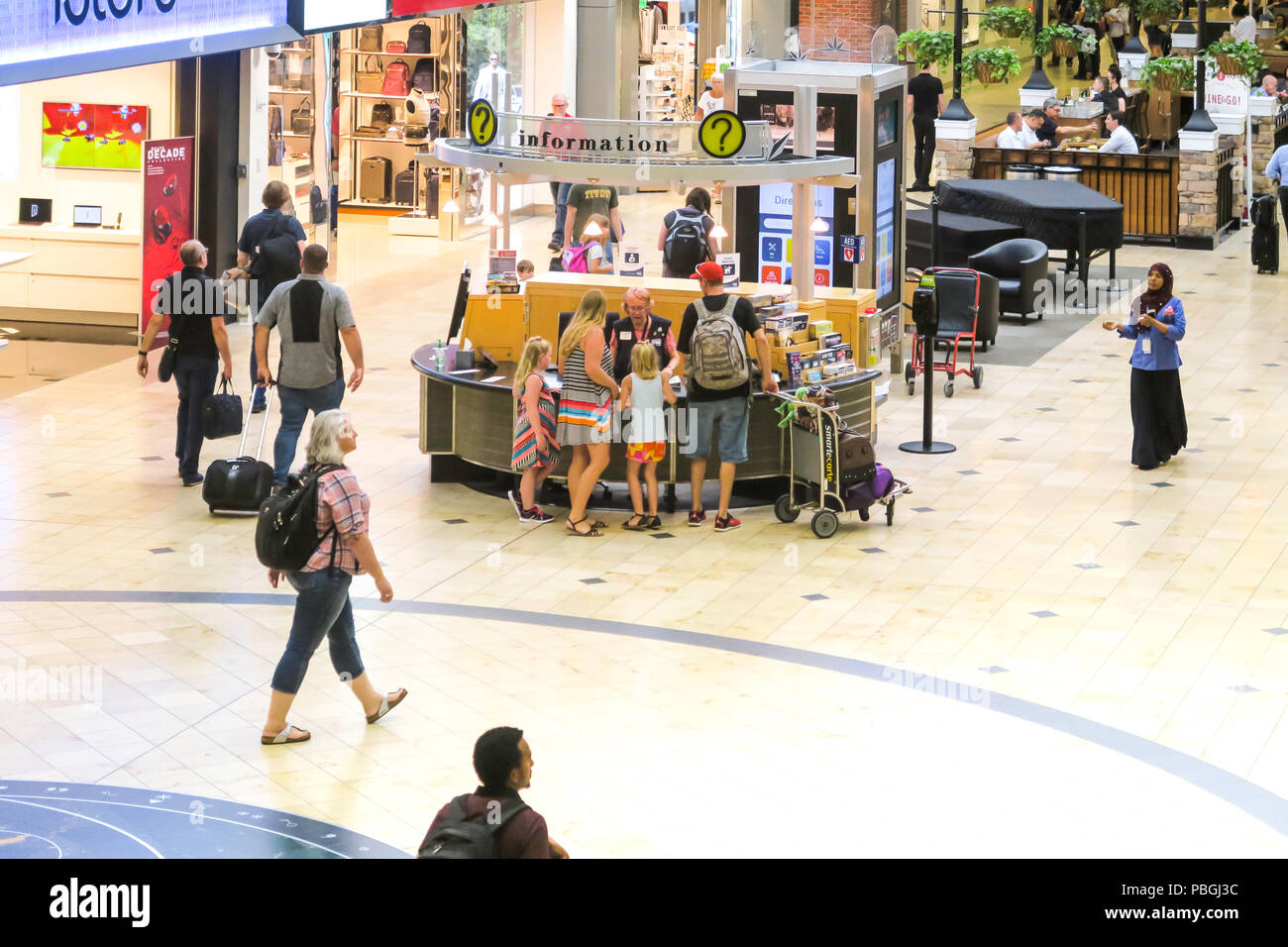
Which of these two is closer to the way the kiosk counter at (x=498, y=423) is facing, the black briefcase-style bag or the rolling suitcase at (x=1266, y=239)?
the black briefcase-style bag

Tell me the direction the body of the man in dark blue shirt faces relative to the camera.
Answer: away from the camera

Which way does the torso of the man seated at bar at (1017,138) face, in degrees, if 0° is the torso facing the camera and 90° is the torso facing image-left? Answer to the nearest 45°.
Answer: approximately 270°

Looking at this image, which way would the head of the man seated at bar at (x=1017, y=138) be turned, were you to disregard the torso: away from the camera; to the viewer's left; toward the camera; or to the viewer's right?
to the viewer's right

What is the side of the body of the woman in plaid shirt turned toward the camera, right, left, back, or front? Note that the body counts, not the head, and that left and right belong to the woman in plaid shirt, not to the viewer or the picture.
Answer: right

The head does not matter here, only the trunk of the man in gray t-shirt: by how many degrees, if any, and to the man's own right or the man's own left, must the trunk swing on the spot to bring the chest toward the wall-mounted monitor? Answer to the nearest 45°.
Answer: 0° — they already face it

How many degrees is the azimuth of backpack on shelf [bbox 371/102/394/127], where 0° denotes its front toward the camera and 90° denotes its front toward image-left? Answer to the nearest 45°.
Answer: approximately 0°

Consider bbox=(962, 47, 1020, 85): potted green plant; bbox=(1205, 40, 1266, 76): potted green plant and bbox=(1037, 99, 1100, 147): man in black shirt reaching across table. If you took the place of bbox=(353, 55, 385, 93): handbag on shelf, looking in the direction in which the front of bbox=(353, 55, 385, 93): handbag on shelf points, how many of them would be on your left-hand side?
3

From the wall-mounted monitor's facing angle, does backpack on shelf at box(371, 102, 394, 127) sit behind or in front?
behind

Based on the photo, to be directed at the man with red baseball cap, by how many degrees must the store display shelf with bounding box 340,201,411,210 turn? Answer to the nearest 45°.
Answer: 0° — it already faces them
